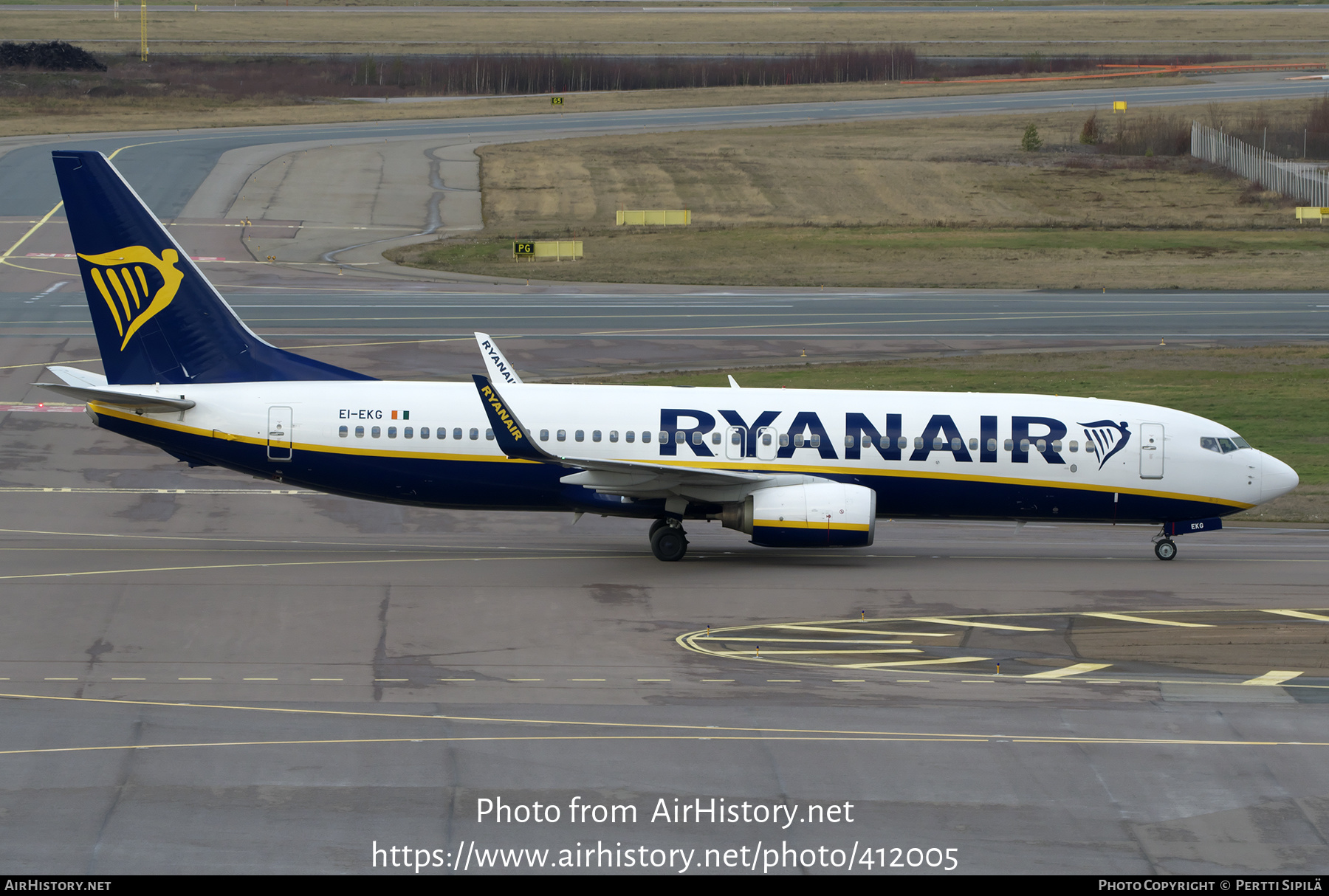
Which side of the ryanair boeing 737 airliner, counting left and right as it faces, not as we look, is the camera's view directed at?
right
